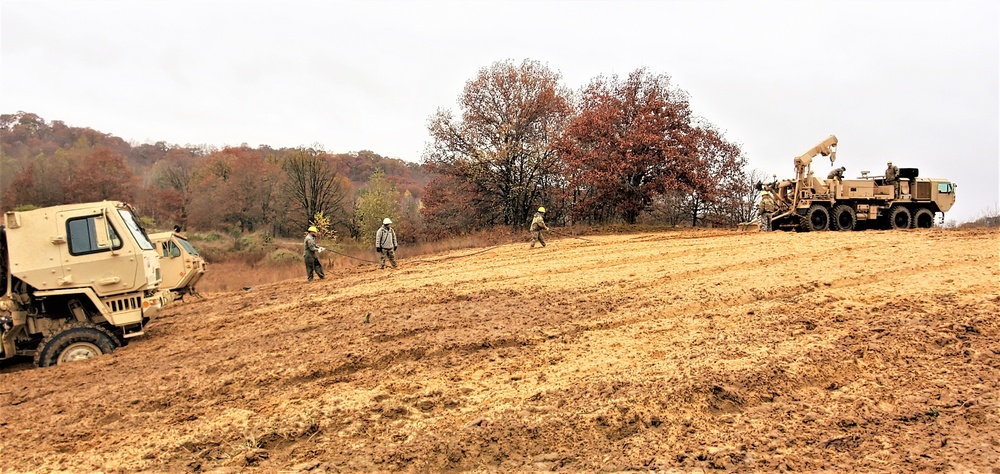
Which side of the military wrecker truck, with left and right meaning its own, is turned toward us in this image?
right

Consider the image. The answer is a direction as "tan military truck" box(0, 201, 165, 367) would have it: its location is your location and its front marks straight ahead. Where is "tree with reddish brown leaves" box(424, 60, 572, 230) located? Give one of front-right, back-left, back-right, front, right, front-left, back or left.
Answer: front-left

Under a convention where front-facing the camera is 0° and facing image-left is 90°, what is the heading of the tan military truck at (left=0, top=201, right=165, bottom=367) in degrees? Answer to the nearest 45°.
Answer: approximately 270°

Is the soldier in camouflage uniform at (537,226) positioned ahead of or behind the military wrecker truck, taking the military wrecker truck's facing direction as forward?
behind

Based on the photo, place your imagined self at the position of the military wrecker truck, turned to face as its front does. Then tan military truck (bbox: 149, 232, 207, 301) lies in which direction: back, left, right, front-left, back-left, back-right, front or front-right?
back-right

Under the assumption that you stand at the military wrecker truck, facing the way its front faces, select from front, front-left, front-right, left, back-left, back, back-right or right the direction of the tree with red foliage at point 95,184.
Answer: back

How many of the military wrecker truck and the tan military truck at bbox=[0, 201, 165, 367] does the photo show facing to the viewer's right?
2

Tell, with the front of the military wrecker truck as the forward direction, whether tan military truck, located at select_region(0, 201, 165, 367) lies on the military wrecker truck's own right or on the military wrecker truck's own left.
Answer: on the military wrecker truck's own right

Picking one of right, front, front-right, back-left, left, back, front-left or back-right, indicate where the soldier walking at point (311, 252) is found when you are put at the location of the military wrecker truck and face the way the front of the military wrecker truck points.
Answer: back-right
